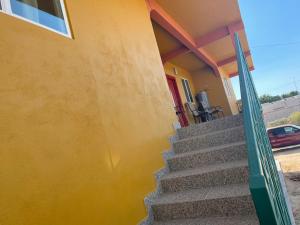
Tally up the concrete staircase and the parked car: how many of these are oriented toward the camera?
1

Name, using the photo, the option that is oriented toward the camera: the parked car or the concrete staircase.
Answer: the concrete staircase

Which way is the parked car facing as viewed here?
to the viewer's right

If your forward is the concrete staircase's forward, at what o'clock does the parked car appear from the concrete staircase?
The parked car is roughly at 7 o'clock from the concrete staircase.

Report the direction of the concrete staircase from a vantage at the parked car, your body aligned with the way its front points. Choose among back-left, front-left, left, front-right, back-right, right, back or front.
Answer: right

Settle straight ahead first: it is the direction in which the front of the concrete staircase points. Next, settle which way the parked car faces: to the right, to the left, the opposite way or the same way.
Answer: to the left

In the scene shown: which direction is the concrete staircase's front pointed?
toward the camera

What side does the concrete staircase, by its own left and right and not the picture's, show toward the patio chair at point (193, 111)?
back

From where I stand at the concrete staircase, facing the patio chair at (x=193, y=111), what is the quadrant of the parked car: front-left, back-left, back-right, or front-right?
front-right
